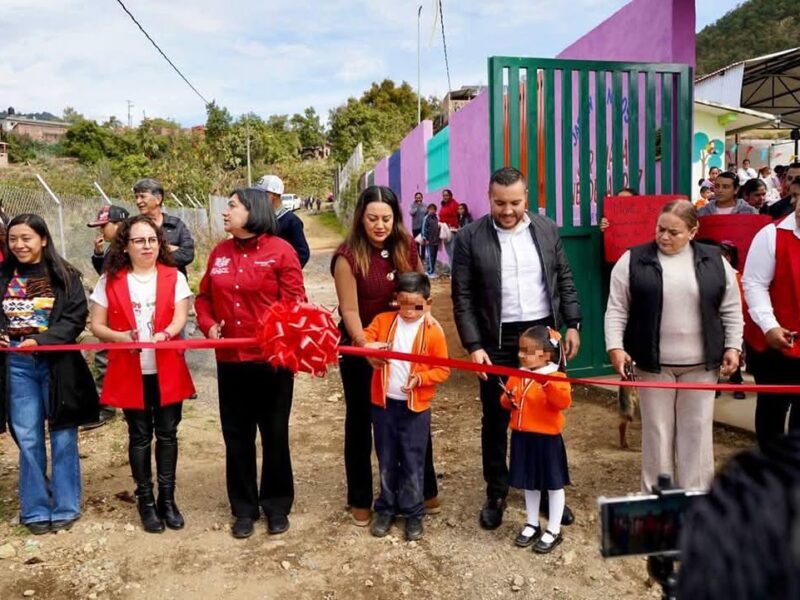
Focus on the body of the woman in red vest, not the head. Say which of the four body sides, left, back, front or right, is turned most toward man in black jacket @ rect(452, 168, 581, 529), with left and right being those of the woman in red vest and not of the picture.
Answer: left

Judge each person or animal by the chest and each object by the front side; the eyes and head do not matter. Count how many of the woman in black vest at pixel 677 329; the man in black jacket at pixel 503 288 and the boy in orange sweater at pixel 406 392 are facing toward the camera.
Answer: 3

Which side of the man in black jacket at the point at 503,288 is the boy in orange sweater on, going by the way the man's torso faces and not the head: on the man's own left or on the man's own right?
on the man's own right

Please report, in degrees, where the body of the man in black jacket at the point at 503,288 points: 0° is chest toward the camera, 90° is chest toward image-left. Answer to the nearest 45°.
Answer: approximately 0°

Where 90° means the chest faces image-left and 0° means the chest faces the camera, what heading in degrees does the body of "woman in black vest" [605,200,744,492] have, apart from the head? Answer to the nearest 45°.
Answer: approximately 0°

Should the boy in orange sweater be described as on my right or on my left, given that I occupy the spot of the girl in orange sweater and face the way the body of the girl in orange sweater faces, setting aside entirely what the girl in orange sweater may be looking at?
on my right
